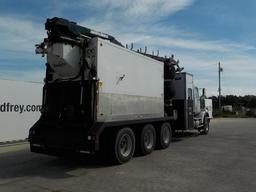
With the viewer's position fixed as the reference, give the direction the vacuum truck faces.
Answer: facing away from the viewer and to the right of the viewer

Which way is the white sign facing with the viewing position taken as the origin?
facing the viewer and to the right of the viewer

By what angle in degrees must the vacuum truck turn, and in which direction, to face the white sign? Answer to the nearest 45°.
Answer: approximately 90° to its left

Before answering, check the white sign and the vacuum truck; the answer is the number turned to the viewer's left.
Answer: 0
